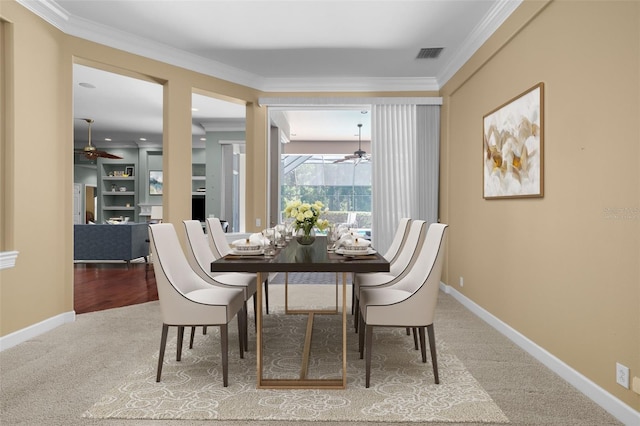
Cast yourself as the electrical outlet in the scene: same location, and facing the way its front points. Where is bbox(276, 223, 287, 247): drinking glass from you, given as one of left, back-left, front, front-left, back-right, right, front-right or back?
front-right

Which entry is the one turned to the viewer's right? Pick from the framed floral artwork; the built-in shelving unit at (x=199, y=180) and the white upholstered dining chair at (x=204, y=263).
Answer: the white upholstered dining chair

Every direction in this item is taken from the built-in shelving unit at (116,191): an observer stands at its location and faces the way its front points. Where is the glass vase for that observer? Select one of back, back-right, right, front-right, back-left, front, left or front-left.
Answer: front

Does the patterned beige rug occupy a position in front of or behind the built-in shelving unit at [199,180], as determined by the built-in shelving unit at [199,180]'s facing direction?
in front

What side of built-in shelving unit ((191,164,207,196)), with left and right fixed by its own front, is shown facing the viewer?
front

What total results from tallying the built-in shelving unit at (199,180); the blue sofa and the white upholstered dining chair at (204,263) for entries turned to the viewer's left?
0

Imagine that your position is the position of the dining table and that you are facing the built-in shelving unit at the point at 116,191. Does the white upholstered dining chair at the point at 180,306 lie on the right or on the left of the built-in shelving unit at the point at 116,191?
left

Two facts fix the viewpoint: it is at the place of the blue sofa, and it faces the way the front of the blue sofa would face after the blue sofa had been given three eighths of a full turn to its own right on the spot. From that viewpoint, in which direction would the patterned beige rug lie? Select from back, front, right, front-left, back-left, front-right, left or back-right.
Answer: front

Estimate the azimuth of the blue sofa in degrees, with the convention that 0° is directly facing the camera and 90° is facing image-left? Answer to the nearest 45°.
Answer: approximately 225°

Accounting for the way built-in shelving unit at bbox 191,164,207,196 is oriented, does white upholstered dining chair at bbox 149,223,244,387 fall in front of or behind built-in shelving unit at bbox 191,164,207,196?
in front

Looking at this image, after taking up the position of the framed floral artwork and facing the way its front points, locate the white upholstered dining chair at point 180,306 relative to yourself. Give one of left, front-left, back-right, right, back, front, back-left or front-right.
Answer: front

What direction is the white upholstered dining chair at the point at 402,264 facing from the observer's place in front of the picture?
facing to the left of the viewer

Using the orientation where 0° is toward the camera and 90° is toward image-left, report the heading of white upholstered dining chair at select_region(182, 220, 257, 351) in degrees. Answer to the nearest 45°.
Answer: approximately 270°

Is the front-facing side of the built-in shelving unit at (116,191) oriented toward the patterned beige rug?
yes

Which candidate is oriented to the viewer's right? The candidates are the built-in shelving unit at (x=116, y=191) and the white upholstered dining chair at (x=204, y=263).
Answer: the white upholstered dining chair

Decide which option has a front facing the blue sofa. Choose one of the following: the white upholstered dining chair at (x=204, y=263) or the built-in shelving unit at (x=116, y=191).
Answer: the built-in shelving unit

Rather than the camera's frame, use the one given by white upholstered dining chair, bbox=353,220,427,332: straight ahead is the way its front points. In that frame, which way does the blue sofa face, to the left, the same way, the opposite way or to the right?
to the right

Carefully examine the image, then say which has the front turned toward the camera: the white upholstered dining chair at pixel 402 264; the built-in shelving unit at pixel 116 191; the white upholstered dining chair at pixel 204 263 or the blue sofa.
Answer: the built-in shelving unit

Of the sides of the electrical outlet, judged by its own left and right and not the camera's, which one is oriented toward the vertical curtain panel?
right
